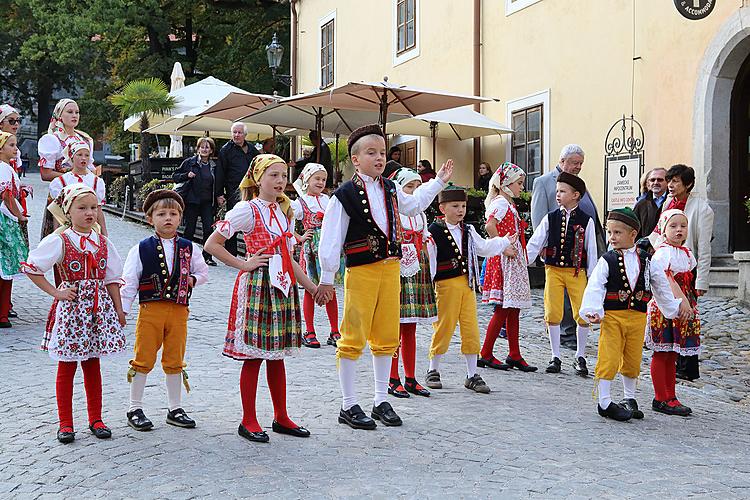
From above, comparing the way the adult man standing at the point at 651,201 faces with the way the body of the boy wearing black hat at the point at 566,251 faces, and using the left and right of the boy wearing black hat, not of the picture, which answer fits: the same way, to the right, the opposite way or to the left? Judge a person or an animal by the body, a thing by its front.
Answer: the same way

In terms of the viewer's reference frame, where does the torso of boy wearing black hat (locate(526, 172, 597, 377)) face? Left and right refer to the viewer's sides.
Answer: facing the viewer

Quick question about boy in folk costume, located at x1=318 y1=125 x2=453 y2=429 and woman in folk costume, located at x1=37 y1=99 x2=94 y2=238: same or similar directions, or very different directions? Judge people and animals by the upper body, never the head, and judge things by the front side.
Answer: same or similar directions

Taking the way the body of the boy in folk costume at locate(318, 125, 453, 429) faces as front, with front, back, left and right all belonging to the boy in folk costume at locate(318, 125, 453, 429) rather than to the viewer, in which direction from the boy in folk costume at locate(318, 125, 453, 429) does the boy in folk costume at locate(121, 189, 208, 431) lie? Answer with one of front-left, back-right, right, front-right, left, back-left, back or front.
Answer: back-right

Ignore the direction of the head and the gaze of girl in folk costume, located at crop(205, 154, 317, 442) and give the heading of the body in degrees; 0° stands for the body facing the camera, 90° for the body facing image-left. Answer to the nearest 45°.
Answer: approximately 315°

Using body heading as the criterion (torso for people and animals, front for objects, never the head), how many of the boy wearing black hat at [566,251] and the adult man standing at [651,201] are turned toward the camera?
2

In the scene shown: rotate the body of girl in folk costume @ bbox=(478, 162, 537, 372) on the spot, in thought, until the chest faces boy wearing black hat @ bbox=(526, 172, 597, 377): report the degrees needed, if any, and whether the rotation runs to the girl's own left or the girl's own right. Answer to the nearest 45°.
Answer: approximately 45° to the girl's own left

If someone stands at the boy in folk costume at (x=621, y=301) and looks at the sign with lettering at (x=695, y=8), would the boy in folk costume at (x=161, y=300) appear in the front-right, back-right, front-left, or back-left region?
back-left

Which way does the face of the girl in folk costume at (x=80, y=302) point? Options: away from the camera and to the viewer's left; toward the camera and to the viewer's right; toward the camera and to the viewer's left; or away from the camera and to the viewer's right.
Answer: toward the camera and to the viewer's right

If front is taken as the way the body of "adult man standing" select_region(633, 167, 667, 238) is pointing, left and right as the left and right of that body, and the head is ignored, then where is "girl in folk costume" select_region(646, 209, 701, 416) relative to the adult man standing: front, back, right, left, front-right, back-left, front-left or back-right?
front

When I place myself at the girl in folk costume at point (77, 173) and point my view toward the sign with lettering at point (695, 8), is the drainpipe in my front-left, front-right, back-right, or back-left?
front-left

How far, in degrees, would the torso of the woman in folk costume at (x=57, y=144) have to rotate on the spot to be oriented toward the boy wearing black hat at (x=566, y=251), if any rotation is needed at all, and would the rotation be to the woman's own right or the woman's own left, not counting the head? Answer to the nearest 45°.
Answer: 0° — they already face them

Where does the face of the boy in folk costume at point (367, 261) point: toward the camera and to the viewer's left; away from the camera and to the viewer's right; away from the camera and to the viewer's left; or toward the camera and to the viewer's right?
toward the camera and to the viewer's right

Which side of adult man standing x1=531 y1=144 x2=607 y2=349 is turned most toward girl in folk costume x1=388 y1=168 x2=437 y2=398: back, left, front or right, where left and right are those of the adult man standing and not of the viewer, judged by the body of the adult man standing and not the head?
right

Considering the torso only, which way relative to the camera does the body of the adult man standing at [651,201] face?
toward the camera

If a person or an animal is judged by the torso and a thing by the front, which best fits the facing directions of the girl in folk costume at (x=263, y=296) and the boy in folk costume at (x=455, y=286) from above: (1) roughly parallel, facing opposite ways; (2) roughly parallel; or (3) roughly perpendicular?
roughly parallel

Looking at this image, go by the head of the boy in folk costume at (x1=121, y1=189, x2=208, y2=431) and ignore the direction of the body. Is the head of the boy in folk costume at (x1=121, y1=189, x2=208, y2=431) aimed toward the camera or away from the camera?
toward the camera
